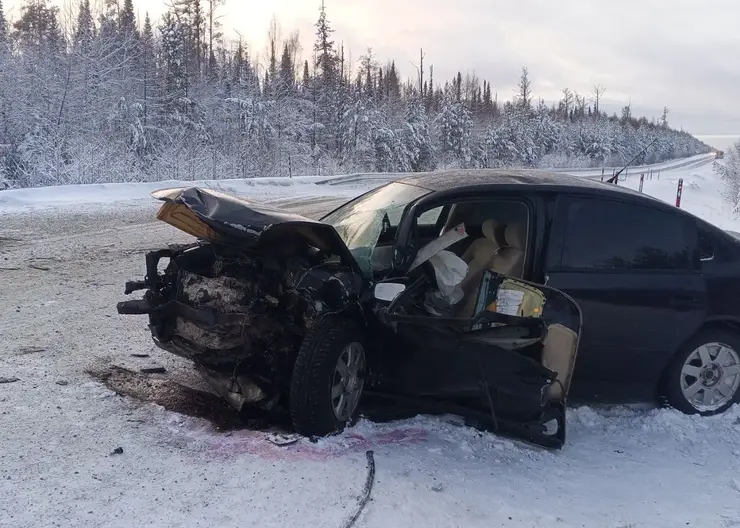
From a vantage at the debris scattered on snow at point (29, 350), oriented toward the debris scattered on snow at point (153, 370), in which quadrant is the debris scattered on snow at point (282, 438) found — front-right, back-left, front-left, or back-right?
front-right

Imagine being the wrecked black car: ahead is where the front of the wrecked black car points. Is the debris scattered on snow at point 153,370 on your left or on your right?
on your right

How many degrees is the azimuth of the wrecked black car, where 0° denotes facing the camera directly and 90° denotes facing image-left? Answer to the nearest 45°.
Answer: approximately 45°

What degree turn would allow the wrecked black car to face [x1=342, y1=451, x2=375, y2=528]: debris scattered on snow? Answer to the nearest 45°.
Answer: approximately 45° to its left

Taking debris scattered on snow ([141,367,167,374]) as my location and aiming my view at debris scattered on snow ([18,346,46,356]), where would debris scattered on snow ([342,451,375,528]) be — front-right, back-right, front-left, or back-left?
back-left

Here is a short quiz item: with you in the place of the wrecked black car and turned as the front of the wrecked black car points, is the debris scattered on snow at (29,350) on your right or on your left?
on your right
